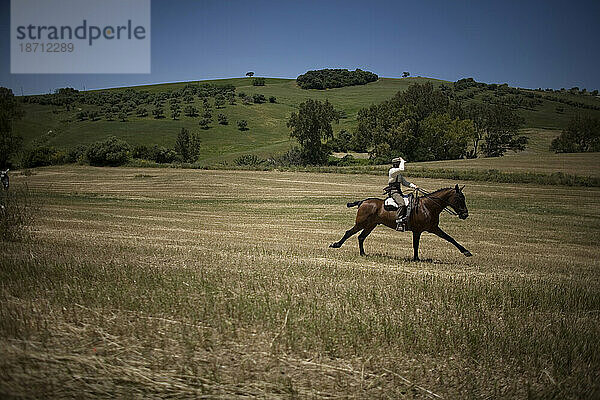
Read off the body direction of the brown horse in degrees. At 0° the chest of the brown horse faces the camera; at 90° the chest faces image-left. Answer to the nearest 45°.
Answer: approximately 270°
